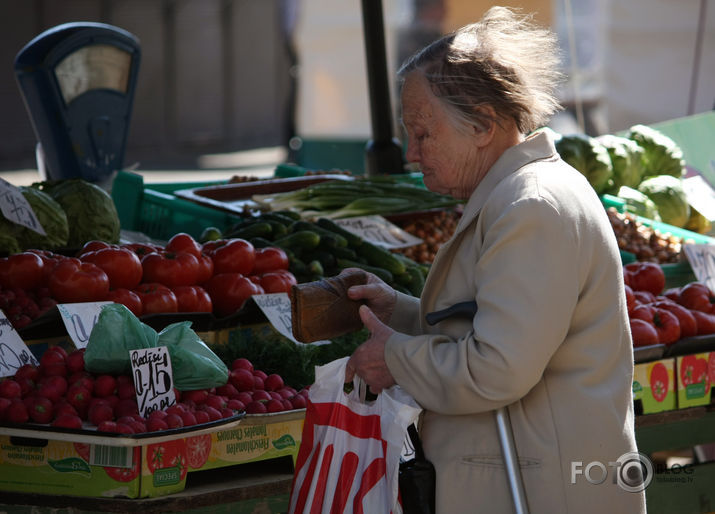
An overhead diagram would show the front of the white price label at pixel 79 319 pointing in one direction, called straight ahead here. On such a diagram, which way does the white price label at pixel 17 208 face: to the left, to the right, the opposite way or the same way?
the same way

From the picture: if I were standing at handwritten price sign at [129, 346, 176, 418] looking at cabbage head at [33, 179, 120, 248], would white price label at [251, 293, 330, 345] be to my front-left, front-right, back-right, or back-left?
front-right

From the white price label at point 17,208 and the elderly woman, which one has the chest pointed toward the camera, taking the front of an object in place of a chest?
the white price label

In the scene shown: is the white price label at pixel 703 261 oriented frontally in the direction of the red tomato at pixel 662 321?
yes

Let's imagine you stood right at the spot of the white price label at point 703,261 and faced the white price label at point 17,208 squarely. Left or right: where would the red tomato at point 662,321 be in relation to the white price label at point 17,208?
left

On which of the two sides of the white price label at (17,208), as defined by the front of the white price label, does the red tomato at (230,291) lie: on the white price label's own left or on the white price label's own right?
on the white price label's own left

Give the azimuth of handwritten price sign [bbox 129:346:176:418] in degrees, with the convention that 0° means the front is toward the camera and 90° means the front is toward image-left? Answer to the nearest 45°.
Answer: approximately 0°

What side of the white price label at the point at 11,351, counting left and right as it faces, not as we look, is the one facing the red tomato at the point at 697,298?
left

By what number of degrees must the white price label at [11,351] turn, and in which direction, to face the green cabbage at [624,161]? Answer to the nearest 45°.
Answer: approximately 135° to its left

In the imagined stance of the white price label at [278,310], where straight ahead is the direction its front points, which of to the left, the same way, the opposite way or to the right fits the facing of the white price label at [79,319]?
the same way

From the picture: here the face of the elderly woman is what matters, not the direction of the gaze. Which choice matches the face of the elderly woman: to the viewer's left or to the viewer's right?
to the viewer's left

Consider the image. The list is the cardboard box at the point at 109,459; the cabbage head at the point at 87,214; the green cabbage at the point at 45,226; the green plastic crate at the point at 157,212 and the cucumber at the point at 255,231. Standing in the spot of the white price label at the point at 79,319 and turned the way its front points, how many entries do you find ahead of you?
1

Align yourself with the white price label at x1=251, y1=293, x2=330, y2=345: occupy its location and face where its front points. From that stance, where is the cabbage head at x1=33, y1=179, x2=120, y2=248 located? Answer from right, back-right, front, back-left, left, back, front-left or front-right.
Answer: back-right

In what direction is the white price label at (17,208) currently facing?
toward the camera

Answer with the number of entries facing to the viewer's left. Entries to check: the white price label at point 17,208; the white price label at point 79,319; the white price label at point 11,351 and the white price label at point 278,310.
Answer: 0

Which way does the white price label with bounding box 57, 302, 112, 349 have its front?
toward the camera

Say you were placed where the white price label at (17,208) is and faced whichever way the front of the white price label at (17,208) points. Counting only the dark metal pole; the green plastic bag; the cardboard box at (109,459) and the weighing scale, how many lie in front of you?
2

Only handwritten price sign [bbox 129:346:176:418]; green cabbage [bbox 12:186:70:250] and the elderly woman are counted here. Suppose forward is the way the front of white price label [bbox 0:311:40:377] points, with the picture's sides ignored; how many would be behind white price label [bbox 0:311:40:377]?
1

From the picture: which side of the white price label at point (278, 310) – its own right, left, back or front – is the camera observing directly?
front

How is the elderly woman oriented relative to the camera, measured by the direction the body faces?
to the viewer's left
